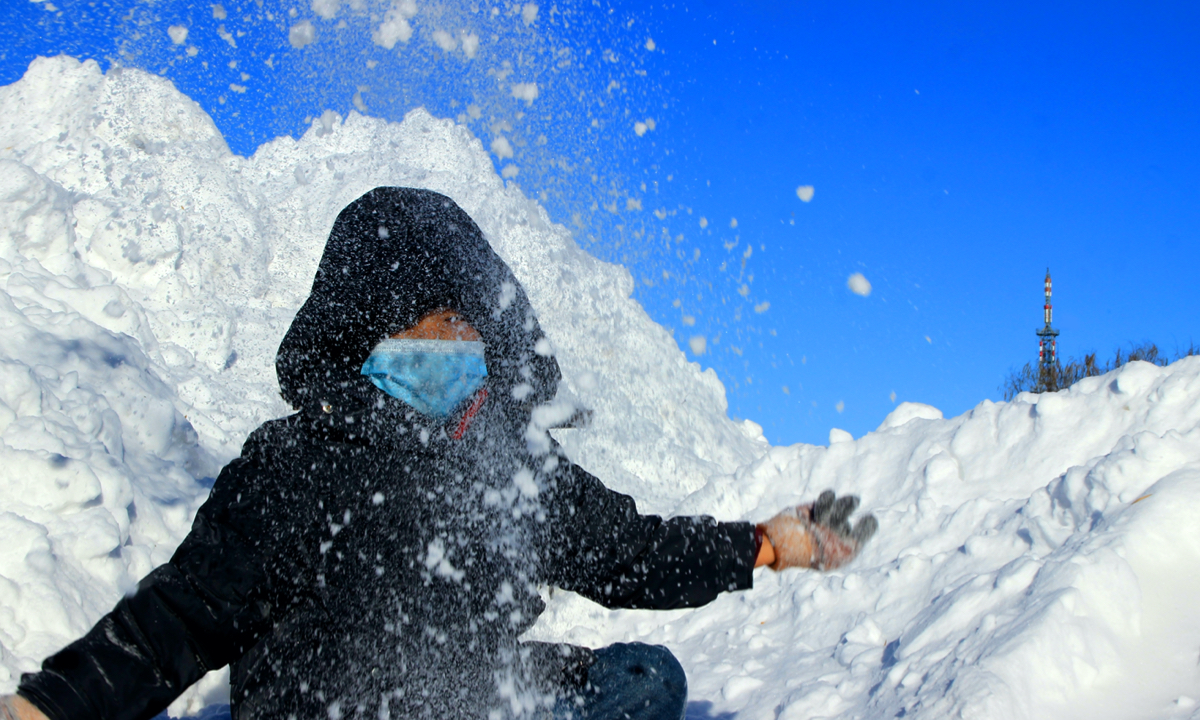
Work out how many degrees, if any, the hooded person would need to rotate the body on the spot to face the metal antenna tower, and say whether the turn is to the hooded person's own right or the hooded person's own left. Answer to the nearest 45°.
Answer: approximately 135° to the hooded person's own left

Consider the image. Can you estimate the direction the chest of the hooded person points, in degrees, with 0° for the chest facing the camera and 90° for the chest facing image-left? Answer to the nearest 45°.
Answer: approximately 0°
